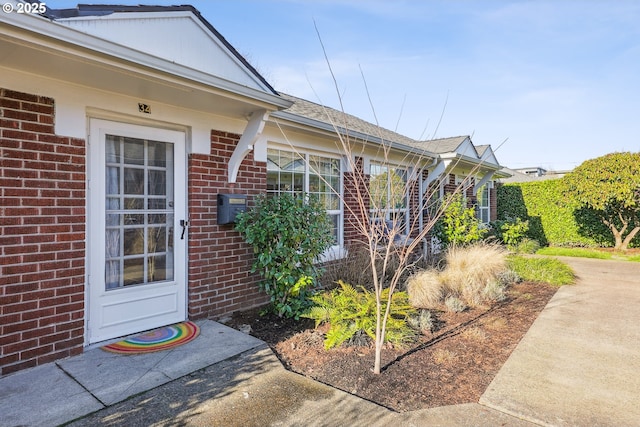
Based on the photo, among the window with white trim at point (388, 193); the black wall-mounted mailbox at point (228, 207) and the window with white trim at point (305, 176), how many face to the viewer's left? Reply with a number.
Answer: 0

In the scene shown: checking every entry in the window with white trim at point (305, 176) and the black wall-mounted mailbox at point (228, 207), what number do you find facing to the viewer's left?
0

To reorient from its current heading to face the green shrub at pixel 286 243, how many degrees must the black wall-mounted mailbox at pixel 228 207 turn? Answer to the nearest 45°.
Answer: approximately 45° to its left

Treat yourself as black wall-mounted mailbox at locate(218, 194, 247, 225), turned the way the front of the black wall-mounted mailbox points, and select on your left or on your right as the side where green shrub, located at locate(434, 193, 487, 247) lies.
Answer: on your left

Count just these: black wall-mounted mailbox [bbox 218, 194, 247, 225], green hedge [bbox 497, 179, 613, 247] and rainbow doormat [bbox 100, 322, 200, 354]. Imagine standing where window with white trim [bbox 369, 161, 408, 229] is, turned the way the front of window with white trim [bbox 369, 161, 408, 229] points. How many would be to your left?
1

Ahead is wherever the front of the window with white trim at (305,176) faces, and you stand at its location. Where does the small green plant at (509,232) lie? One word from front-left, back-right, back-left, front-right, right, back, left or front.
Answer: left

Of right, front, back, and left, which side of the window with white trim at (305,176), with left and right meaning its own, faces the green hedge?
left

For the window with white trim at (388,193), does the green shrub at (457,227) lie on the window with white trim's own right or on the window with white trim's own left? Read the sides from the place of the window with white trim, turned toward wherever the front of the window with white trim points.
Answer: on the window with white trim's own left

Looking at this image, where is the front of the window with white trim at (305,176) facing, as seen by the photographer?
facing the viewer and to the right of the viewer

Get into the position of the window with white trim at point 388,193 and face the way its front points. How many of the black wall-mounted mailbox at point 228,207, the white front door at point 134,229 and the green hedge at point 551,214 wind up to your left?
1

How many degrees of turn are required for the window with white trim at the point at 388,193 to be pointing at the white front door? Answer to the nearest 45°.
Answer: approximately 135° to its right

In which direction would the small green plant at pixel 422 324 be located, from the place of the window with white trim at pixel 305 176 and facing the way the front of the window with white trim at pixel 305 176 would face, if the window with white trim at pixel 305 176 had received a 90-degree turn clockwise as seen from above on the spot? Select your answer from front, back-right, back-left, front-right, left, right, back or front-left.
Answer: left

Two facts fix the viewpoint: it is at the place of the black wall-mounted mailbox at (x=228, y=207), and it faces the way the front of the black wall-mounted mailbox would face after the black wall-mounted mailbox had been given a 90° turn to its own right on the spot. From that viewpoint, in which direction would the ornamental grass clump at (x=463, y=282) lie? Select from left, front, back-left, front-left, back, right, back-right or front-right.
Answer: back-left

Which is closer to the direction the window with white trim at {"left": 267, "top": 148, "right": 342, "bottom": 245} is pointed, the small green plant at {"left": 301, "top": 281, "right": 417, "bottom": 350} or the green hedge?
the small green plant

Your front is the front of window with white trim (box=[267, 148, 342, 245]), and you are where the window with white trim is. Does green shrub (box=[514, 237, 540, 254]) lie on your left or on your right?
on your left
